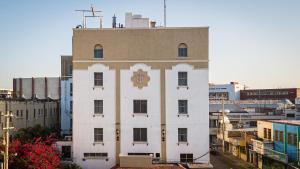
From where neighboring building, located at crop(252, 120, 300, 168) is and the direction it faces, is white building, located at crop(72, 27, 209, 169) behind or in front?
in front

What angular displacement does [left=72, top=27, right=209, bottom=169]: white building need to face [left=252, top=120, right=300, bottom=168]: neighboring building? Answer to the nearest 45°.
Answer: approximately 90° to its left

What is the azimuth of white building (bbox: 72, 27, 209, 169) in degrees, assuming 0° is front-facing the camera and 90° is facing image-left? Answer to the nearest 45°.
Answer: approximately 0°

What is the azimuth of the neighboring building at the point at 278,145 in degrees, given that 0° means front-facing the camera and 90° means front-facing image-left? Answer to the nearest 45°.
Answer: approximately 45°

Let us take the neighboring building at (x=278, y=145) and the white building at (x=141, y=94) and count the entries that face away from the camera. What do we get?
0

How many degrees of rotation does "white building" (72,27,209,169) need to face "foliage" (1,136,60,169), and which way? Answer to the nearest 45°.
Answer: approximately 45° to its right
